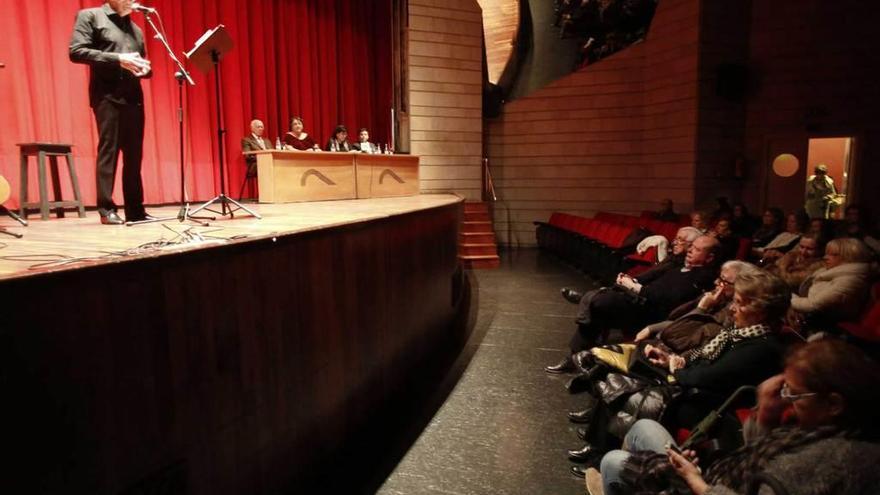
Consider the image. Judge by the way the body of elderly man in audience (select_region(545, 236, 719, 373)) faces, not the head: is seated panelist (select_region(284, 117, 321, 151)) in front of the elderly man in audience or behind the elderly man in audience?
in front

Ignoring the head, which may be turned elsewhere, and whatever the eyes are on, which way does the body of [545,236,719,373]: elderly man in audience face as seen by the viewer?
to the viewer's left

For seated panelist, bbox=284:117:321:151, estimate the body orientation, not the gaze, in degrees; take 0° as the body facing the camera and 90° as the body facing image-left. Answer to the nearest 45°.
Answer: approximately 315°

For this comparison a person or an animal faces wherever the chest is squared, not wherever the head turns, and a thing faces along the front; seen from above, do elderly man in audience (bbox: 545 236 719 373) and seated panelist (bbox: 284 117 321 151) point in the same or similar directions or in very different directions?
very different directions

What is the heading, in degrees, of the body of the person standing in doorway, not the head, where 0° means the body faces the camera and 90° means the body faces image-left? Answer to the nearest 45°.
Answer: approximately 0°

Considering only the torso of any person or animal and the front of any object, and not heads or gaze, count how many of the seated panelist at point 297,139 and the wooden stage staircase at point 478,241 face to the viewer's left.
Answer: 0

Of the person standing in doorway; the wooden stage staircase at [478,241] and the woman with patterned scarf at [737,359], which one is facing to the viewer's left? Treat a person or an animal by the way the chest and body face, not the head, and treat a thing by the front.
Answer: the woman with patterned scarf

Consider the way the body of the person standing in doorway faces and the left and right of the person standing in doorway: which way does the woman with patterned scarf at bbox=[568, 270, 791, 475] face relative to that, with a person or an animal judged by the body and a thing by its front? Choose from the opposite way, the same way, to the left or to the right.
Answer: to the right

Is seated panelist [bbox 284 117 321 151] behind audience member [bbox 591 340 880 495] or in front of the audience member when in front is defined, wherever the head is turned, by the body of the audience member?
in front

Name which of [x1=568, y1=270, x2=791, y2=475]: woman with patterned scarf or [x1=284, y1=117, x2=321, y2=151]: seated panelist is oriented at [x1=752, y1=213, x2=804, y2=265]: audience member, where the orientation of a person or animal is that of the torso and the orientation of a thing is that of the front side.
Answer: the seated panelist

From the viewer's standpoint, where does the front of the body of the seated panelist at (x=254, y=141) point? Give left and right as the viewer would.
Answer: facing the viewer and to the right of the viewer

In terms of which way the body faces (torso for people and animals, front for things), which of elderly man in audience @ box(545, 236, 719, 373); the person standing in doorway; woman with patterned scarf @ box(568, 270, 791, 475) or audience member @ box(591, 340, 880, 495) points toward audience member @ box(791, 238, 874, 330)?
the person standing in doorway

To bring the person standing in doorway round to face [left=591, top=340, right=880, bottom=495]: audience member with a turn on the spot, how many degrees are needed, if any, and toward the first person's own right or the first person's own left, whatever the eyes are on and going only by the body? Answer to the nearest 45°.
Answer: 0° — they already face them

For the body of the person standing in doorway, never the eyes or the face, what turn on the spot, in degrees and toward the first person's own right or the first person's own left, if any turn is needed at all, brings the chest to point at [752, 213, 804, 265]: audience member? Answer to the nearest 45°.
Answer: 0° — they already face them

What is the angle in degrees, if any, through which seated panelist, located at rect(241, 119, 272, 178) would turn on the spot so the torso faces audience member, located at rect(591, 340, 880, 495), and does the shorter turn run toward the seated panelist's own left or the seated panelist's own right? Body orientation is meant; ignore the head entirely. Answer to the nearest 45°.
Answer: approximately 45° to the seated panelist's own right

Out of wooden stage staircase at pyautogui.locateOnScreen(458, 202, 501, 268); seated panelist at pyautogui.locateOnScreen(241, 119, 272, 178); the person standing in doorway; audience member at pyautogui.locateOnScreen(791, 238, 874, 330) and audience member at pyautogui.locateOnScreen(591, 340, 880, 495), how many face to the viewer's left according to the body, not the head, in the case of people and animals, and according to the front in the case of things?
2

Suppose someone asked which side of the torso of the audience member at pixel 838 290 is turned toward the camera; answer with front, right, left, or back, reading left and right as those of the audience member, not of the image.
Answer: left
